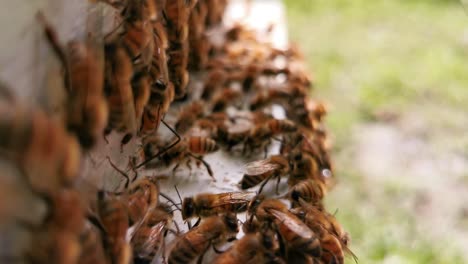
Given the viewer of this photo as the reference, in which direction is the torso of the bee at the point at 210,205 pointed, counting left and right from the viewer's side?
facing to the left of the viewer

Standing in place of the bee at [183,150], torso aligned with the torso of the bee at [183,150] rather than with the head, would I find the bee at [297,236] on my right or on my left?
on my left

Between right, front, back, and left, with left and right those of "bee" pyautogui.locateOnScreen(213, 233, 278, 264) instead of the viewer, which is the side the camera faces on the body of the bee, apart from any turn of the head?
right

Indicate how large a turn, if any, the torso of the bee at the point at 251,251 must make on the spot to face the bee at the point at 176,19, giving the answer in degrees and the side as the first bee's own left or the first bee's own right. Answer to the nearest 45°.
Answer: approximately 90° to the first bee's own left

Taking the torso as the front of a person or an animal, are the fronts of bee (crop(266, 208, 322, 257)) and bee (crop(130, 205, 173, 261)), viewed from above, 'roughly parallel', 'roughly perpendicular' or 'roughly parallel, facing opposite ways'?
roughly perpendicular

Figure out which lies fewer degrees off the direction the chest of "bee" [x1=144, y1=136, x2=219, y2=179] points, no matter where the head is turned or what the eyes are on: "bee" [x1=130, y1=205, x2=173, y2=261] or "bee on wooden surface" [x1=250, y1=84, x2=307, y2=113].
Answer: the bee

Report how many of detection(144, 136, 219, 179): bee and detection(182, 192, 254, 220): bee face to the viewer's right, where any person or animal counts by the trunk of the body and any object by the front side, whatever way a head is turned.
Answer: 0

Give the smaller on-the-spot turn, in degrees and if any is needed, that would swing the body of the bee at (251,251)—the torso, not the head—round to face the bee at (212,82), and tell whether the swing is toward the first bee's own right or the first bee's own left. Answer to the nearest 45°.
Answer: approximately 90° to the first bee's own left

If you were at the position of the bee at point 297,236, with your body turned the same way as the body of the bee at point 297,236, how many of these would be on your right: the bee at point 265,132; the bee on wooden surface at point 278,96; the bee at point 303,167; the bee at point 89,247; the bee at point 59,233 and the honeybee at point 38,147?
3

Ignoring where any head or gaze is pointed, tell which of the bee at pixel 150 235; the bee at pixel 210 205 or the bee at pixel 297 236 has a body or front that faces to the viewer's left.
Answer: the bee at pixel 210 205

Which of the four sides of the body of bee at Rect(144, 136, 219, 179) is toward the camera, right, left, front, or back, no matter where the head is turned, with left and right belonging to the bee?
left
